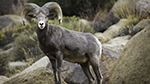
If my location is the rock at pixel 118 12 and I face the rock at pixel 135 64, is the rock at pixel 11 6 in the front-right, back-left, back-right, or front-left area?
back-right

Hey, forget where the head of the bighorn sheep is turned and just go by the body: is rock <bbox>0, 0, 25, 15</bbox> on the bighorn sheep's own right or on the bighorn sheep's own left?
on the bighorn sheep's own right

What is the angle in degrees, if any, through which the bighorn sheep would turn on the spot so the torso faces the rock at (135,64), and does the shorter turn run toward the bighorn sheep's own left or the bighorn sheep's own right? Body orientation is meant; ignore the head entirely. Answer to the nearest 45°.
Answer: approximately 135° to the bighorn sheep's own left

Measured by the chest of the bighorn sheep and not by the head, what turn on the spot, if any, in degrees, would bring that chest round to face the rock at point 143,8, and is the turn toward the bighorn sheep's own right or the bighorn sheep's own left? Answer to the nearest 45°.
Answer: approximately 180°

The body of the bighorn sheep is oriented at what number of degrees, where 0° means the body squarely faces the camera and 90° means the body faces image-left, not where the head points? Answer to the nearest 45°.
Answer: approximately 45°

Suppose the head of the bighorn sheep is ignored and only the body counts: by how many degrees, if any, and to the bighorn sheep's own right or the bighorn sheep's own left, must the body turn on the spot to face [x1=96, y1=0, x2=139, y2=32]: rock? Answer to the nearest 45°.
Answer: approximately 180°

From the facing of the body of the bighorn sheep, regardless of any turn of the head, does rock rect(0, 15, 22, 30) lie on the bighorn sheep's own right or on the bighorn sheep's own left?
on the bighorn sheep's own right

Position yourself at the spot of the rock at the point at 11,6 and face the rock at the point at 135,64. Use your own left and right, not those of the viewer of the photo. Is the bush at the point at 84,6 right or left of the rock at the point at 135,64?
left
